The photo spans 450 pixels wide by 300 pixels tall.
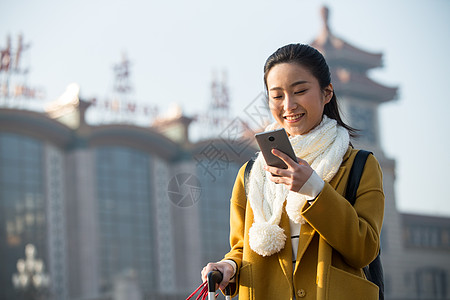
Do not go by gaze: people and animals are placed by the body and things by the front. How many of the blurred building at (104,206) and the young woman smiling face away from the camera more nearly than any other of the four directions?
0

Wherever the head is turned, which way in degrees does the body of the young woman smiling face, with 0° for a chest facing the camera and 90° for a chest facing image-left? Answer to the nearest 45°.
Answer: approximately 45°

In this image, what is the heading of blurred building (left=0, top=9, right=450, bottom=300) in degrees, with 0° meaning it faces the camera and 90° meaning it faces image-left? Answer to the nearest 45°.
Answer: approximately 315°
